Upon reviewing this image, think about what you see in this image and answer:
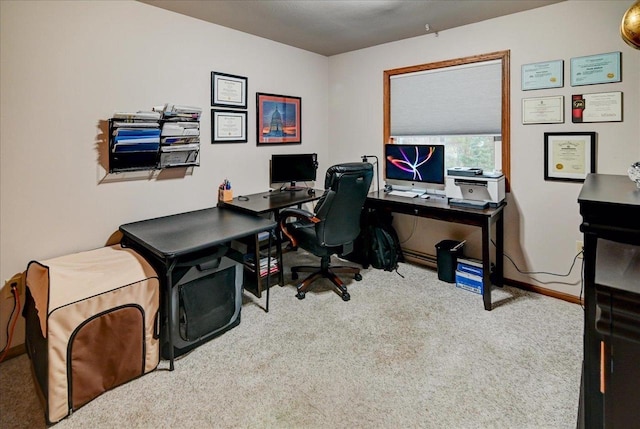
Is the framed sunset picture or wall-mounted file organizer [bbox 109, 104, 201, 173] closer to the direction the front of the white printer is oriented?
the wall-mounted file organizer

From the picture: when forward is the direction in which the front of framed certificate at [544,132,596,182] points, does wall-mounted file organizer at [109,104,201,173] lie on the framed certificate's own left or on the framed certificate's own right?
on the framed certificate's own right

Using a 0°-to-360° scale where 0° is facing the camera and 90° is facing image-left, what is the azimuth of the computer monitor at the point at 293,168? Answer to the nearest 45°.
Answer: approximately 0°

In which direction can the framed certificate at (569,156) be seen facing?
toward the camera

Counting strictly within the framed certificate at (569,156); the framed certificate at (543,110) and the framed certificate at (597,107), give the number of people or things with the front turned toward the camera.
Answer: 3

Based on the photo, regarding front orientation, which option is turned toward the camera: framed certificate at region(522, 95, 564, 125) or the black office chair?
the framed certificate

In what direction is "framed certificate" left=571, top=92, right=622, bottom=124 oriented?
toward the camera

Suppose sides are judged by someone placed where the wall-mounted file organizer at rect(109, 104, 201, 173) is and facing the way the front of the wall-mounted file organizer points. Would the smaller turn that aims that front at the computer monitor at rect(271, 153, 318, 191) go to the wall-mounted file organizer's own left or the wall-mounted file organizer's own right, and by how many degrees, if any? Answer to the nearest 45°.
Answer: approximately 90° to the wall-mounted file organizer's own left

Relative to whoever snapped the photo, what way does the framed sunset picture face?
facing the viewer and to the right of the viewer

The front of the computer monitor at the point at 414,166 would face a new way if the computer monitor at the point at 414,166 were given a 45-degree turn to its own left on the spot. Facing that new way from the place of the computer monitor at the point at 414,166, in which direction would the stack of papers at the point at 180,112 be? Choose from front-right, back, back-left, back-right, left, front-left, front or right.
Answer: front-right

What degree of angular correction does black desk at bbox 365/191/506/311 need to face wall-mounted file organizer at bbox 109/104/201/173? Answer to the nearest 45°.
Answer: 0° — it already faces it

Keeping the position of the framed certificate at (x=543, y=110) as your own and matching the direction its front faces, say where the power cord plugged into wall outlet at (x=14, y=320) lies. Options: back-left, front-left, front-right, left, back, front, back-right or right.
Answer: front-right

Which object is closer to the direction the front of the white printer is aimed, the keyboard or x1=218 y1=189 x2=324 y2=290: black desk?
the black desk

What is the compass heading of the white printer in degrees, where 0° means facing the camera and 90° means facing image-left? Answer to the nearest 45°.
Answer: approximately 45°
